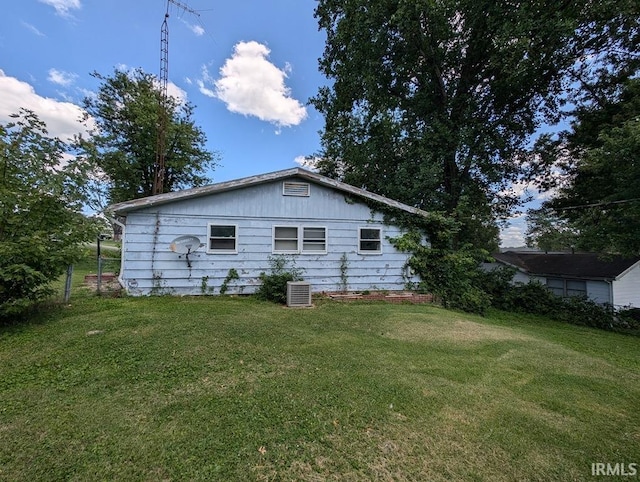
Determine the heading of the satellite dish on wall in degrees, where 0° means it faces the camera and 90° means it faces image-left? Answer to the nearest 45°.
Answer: approximately 0°

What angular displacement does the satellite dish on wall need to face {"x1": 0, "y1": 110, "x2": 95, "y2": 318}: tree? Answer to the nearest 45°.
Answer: approximately 45° to its right

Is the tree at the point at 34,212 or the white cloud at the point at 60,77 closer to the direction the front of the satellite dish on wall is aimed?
the tree
